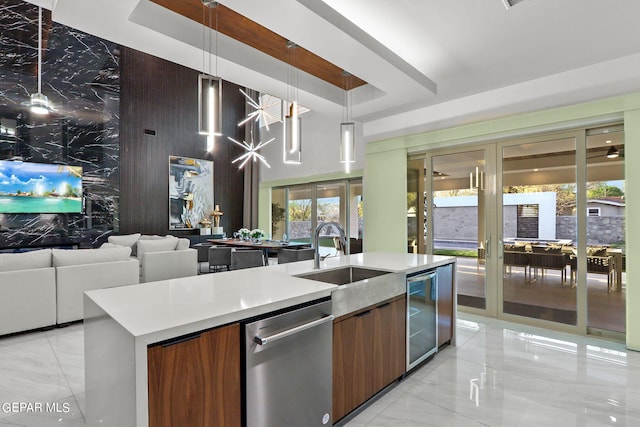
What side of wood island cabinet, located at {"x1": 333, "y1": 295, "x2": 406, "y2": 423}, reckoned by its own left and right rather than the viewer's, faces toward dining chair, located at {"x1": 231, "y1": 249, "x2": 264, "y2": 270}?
back

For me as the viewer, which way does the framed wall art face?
facing the viewer and to the right of the viewer

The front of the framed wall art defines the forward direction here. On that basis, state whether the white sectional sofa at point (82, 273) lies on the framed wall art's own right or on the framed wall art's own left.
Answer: on the framed wall art's own right

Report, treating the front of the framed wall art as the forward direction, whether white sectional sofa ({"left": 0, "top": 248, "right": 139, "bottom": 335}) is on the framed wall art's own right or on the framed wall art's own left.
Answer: on the framed wall art's own right

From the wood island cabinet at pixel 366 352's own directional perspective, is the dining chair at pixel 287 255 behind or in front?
behind

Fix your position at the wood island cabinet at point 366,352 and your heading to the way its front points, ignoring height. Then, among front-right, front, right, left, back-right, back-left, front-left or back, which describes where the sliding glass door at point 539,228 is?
left

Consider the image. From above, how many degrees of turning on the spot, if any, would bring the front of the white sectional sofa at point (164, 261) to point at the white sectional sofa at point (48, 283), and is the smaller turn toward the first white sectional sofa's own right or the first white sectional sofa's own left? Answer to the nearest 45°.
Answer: approximately 45° to the first white sectional sofa's own left

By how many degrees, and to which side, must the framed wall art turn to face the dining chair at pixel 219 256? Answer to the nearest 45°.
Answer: approximately 45° to its right

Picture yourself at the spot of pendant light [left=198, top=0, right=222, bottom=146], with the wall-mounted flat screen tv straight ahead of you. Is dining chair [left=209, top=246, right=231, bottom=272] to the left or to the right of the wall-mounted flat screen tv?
right

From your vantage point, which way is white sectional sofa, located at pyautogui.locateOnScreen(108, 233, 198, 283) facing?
to the viewer's left

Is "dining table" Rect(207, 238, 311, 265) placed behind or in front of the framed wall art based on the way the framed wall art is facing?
in front

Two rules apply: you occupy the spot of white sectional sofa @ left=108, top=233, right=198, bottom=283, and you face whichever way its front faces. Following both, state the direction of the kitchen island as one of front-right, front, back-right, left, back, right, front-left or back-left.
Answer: left

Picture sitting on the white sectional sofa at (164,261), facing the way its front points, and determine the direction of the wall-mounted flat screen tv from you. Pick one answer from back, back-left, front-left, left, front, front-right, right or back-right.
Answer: front-right

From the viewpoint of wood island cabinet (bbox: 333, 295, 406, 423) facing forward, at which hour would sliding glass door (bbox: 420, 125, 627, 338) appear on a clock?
The sliding glass door is roughly at 9 o'clock from the wood island cabinet.

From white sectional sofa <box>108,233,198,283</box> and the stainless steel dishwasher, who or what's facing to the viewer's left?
the white sectional sofa

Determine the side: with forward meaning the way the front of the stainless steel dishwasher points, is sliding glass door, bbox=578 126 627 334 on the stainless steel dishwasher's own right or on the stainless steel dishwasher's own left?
on the stainless steel dishwasher's own left
